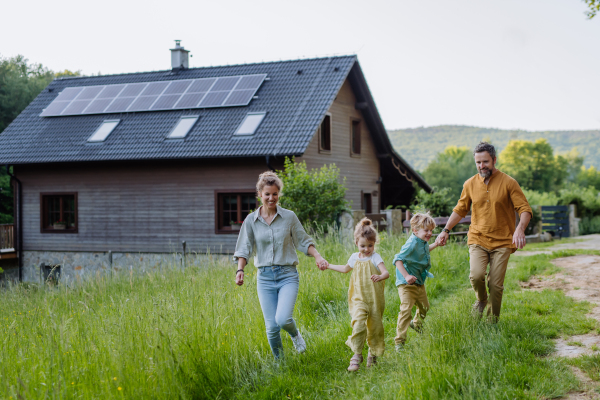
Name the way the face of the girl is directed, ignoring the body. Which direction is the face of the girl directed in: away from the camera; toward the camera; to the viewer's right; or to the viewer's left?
toward the camera

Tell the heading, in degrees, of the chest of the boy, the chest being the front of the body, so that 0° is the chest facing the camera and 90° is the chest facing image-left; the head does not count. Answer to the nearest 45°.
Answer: approximately 315°

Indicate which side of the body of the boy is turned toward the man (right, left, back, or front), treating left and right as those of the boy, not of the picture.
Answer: left

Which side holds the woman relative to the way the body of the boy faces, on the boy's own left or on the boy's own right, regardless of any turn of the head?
on the boy's own right

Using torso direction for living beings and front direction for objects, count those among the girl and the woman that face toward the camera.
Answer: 2

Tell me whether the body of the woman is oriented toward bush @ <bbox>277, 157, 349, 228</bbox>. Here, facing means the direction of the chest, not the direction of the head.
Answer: no

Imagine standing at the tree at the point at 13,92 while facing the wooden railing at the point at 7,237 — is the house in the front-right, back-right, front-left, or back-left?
front-left

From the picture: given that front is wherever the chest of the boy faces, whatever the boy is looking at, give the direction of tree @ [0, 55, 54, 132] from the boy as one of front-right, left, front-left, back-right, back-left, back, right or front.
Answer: back

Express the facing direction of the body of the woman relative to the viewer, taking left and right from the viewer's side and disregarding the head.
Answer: facing the viewer

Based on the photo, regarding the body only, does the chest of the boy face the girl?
no

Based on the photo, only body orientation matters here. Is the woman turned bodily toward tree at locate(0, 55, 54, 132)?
no

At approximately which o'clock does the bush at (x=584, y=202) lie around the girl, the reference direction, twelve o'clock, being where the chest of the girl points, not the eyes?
The bush is roughly at 7 o'clock from the girl.

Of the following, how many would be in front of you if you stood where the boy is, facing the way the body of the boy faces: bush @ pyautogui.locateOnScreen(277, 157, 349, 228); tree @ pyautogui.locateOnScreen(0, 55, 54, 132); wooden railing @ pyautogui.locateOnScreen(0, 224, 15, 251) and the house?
0

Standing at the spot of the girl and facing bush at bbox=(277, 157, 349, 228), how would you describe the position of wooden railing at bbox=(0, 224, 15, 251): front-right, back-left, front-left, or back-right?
front-left

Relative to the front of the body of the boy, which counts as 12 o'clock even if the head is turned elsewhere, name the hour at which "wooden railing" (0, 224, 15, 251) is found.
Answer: The wooden railing is roughly at 6 o'clock from the boy.

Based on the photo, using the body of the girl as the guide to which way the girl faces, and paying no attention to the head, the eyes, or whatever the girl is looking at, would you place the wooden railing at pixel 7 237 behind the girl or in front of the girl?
behind

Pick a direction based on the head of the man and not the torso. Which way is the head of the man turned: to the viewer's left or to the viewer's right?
to the viewer's left

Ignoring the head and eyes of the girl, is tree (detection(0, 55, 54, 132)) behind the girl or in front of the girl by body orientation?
behind
